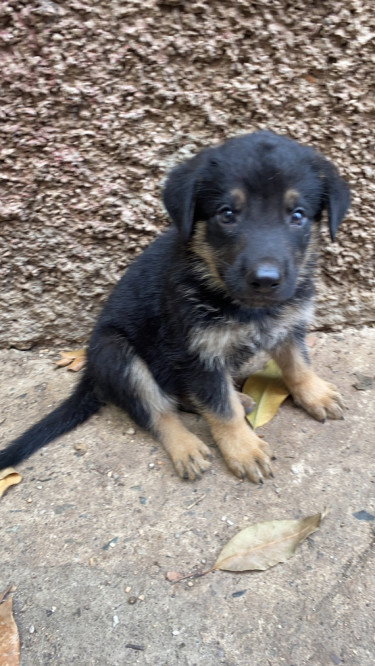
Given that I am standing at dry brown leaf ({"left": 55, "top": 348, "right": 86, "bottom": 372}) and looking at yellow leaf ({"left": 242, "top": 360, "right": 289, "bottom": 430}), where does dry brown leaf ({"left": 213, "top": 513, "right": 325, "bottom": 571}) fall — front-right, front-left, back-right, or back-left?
front-right

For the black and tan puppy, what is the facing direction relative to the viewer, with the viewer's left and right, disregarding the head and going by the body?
facing the viewer and to the right of the viewer

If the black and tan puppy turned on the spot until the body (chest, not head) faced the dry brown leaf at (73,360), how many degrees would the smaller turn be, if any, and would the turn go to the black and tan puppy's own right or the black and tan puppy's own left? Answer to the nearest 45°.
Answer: approximately 180°

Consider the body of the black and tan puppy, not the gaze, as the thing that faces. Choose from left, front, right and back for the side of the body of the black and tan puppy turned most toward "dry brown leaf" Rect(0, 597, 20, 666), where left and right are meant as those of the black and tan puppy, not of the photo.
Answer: right

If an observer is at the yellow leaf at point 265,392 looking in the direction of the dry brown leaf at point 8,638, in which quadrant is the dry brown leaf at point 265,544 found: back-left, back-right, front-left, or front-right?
front-left

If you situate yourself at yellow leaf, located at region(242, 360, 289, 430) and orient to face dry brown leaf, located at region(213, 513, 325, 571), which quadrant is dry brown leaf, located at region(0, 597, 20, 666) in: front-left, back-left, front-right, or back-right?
front-right

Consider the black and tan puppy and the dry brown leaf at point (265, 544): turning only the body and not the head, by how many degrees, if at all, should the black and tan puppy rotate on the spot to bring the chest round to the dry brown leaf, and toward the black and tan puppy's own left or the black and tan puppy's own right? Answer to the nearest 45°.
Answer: approximately 45° to the black and tan puppy's own right

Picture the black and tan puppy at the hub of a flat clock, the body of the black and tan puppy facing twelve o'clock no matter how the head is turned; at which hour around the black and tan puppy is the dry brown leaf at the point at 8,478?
The dry brown leaf is roughly at 4 o'clock from the black and tan puppy.
